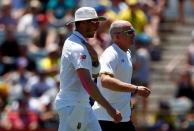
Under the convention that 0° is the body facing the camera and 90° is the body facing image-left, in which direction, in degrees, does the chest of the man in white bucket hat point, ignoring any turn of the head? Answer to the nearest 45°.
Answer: approximately 270°

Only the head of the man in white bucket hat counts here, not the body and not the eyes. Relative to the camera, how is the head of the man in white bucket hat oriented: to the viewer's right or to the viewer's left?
to the viewer's right
